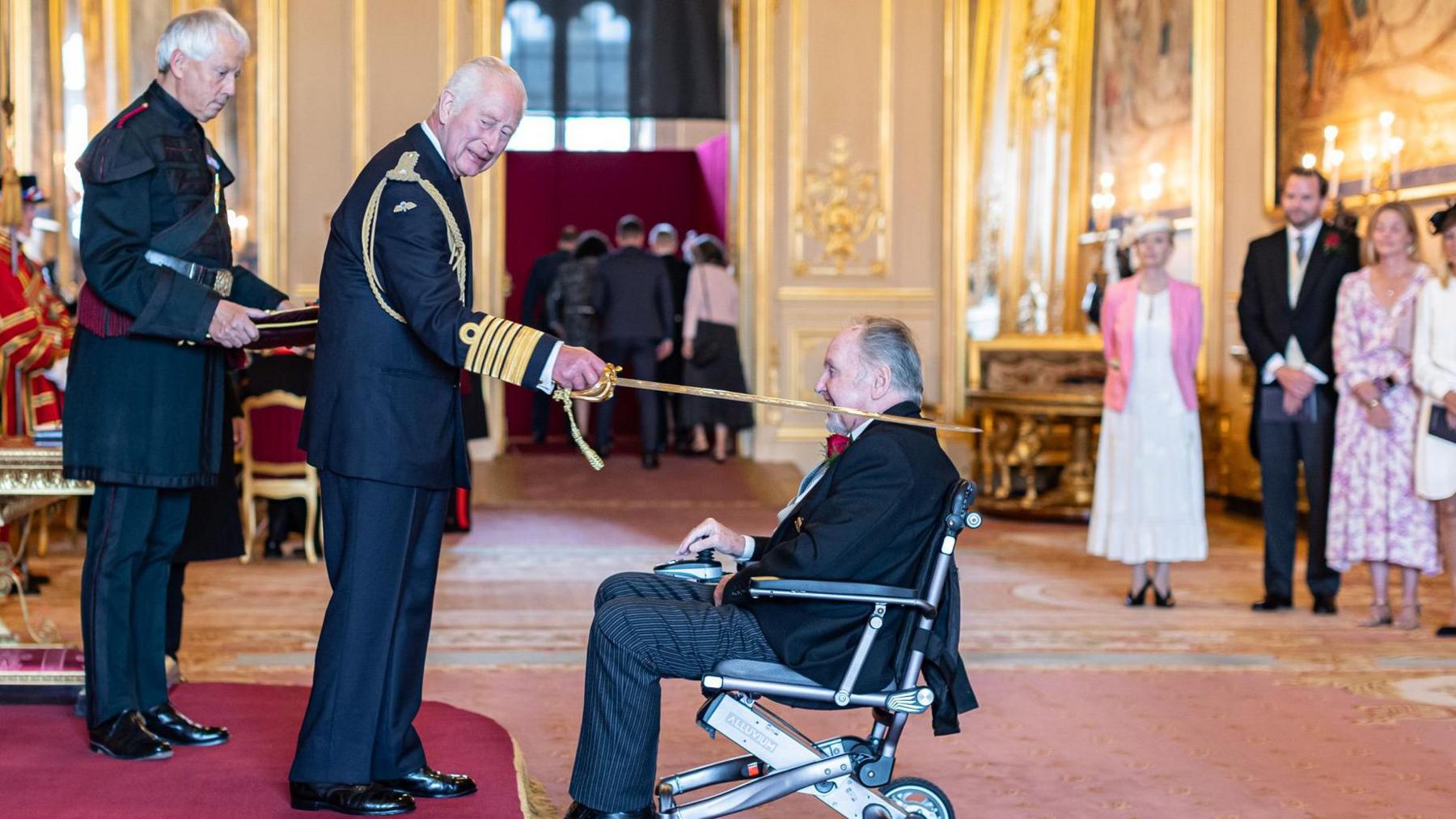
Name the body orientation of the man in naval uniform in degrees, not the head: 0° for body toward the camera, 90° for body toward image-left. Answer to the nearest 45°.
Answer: approximately 270°

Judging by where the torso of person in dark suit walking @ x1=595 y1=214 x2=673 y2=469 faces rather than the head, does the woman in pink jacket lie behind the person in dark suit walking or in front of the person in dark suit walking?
behind

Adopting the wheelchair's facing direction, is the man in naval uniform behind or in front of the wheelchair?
in front

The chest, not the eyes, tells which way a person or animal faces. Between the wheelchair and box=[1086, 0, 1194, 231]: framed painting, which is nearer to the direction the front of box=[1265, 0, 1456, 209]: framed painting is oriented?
the wheelchair

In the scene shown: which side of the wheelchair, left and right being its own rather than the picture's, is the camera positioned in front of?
left

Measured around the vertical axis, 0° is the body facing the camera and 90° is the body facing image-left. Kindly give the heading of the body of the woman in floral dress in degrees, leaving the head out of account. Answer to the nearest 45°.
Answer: approximately 0°

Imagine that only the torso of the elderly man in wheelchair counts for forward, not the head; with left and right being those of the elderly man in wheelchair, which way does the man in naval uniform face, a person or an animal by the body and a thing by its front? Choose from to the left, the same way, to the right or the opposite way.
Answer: the opposite way

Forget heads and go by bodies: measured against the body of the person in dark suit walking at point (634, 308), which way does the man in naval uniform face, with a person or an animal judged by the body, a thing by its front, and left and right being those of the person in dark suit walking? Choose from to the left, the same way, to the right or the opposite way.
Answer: to the right

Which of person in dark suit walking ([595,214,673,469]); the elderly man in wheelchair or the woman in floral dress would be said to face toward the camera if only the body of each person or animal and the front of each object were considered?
the woman in floral dress

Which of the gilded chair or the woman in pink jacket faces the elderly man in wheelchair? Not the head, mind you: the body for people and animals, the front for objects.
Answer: the woman in pink jacket

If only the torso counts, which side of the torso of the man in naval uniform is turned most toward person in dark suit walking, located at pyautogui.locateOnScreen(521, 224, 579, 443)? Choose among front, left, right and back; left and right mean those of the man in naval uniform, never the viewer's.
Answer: left

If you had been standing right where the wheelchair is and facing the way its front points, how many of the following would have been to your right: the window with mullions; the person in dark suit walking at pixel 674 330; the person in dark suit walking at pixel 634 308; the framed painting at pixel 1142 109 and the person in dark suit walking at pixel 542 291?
5

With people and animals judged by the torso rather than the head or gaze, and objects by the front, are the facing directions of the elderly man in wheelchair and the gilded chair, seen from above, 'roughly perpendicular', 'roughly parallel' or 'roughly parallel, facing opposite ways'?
roughly perpendicular

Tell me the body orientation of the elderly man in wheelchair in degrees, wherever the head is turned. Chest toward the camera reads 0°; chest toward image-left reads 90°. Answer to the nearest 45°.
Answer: approximately 90°

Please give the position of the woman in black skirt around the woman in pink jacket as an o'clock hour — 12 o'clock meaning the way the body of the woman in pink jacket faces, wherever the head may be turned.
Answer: The woman in black skirt is roughly at 5 o'clock from the woman in pink jacket.

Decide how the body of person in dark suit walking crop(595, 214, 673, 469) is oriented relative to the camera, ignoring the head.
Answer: away from the camera
